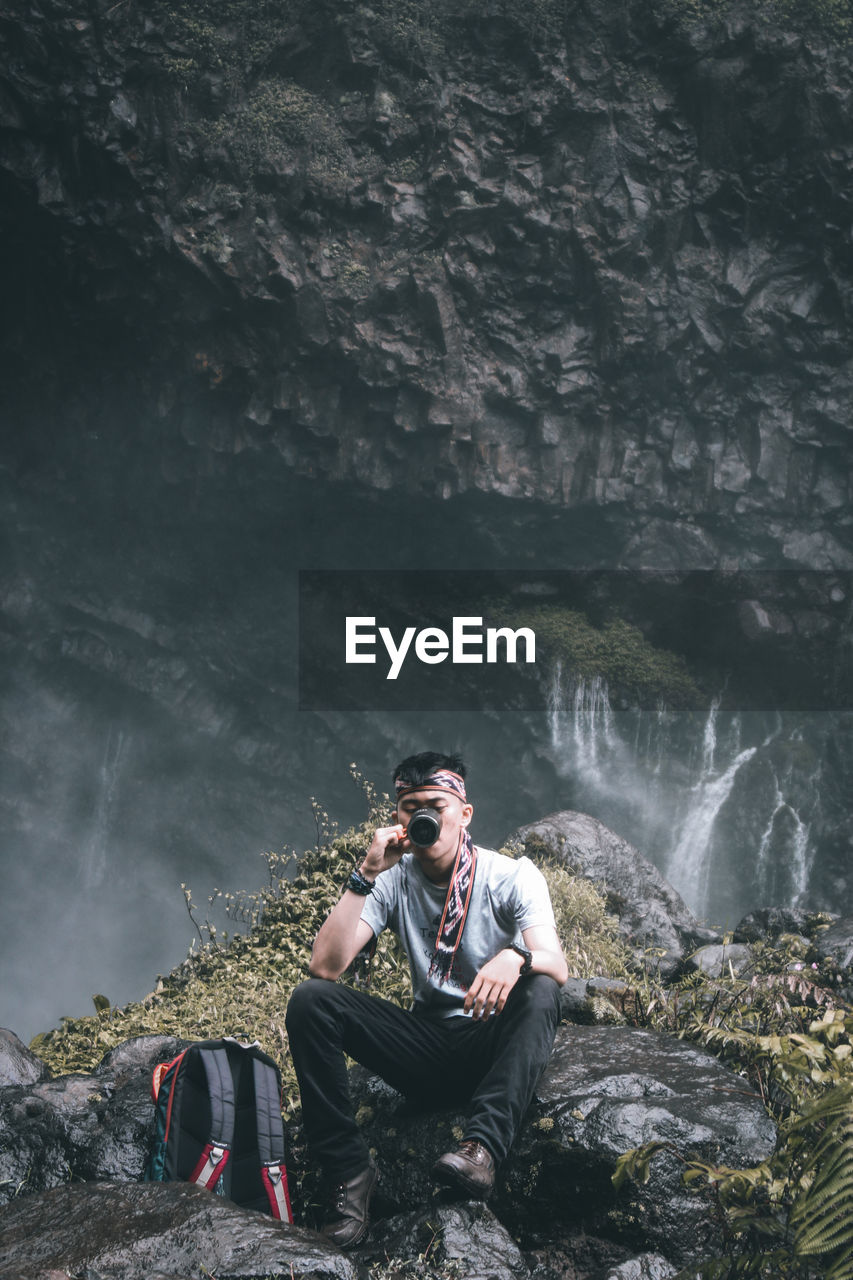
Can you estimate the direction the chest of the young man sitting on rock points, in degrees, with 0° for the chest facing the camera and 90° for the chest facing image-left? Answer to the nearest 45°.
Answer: approximately 0°

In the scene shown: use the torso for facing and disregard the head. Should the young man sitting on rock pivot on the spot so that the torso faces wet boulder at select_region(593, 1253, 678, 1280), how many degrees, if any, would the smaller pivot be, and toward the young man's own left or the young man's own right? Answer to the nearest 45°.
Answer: approximately 45° to the young man's own left
